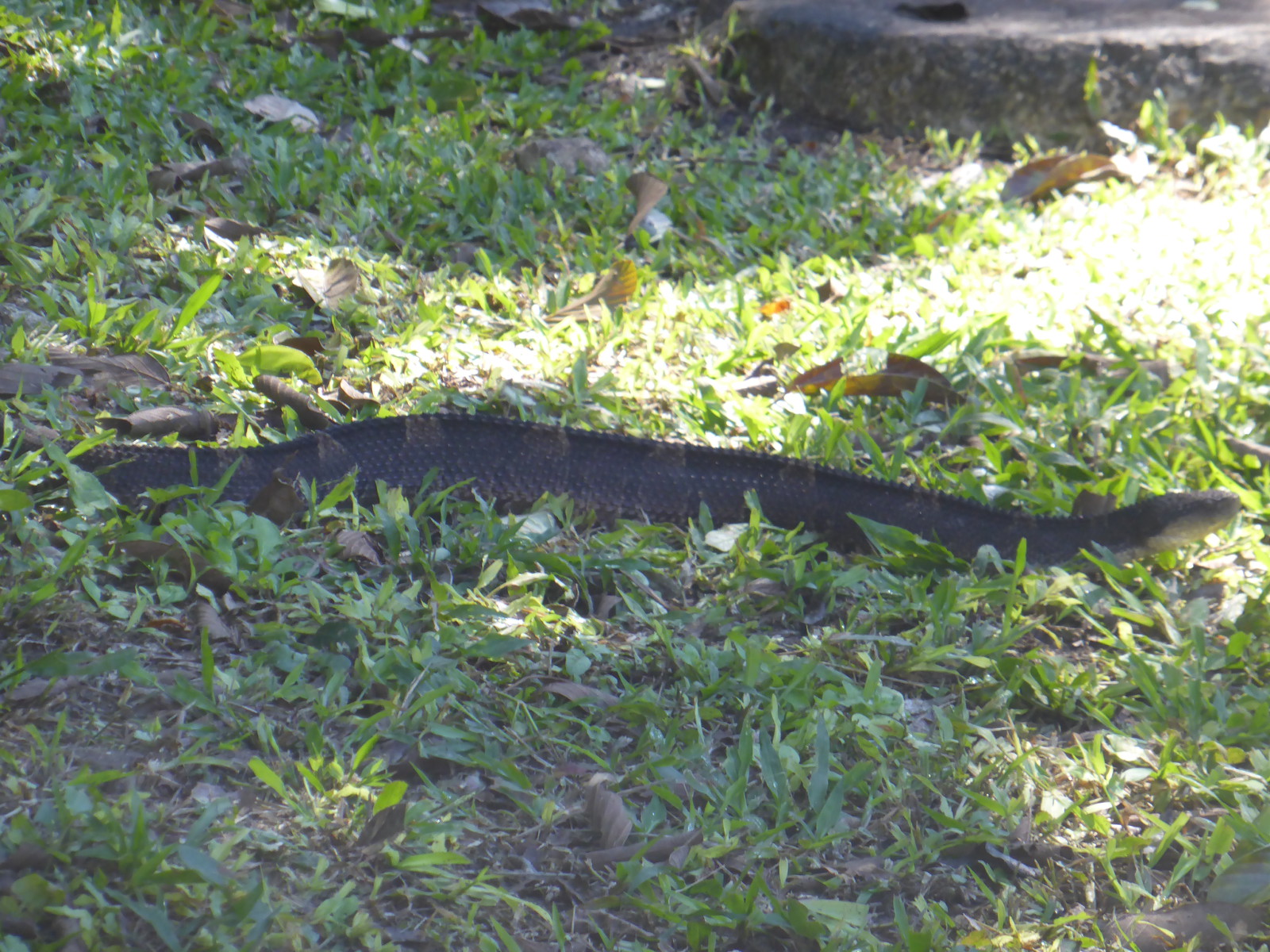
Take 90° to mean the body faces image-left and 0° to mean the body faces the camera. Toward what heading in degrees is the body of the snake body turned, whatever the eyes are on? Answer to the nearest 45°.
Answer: approximately 270°

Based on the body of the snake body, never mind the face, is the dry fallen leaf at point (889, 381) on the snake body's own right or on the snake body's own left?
on the snake body's own left

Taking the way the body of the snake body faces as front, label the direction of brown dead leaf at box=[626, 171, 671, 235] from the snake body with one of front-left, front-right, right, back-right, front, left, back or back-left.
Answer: left

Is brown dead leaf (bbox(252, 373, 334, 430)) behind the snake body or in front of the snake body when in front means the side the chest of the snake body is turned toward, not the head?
behind

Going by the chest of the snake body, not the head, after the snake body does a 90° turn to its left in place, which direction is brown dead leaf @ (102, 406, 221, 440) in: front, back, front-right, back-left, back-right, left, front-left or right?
left

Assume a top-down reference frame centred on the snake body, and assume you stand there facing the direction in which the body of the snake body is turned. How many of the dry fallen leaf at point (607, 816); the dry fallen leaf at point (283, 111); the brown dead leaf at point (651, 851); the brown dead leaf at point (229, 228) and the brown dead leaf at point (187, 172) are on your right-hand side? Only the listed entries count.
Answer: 2

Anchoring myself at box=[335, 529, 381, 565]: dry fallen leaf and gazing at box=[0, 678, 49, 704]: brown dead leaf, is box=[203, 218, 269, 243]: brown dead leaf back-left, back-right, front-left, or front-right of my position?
back-right

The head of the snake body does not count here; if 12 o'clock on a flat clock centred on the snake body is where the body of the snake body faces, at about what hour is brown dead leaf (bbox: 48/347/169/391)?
The brown dead leaf is roughly at 6 o'clock from the snake body.

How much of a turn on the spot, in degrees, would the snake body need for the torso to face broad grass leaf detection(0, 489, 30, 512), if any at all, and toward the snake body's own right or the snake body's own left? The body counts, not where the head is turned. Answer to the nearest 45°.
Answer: approximately 135° to the snake body's own right

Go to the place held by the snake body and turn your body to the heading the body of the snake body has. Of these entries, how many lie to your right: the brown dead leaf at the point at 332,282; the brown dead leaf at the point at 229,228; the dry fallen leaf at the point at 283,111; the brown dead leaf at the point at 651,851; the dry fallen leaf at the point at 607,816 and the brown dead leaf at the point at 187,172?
2

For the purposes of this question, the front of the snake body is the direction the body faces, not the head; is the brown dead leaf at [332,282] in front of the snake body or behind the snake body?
behind

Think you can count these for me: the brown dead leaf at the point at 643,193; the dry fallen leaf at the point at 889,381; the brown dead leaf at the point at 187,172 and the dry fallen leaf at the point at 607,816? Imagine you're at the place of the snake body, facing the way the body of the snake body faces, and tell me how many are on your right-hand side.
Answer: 1

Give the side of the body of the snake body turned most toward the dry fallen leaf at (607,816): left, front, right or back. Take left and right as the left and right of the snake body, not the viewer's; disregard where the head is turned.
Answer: right

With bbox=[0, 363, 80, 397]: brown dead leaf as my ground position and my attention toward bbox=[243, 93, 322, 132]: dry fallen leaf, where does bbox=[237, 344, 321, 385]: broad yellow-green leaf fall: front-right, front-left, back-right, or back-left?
front-right

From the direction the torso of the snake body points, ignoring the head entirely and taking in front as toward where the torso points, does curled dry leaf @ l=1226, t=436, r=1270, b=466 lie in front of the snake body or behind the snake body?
in front
